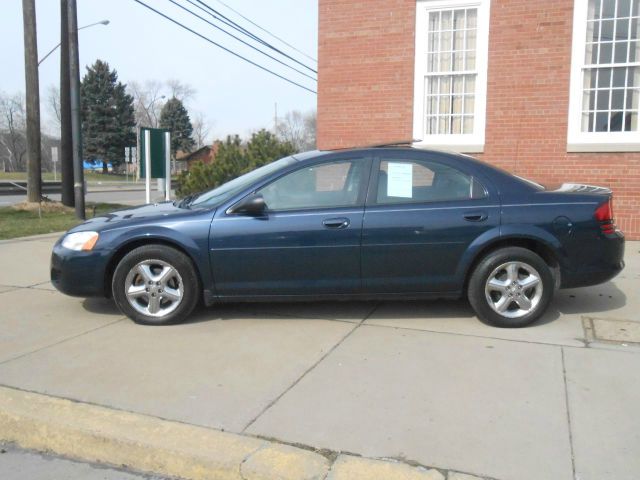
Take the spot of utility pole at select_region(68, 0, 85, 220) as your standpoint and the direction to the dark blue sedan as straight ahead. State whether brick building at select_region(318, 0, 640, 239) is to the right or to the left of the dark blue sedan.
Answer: left

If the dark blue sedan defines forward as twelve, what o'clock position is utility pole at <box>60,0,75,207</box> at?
The utility pole is roughly at 2 o'clock from the dark blue sedan.

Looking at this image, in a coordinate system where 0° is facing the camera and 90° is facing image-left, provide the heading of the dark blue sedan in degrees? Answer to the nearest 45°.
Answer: approximately 90°

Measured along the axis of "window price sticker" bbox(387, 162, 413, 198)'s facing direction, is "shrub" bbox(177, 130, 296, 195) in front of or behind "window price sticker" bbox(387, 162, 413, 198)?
behind

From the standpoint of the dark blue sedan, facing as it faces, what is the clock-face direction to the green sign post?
The green sign post is roughly at 2 o'clock from the dark blue sedan.

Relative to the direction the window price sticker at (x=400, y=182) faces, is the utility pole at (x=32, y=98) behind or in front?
behind

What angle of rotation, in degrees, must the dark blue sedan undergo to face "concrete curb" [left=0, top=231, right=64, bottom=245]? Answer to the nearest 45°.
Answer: approximately 45° to its right

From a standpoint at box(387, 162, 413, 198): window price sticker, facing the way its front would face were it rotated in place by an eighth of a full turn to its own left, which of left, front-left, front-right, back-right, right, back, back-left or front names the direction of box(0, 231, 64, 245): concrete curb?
back

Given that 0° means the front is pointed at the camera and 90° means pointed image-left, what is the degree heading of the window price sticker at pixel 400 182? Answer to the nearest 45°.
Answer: approximately 0°

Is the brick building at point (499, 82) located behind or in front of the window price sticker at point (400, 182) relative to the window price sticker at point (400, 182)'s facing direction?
behind

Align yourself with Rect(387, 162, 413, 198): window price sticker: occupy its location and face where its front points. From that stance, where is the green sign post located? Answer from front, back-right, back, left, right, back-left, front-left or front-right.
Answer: back-right

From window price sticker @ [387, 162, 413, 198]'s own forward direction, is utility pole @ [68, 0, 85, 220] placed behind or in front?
behind
